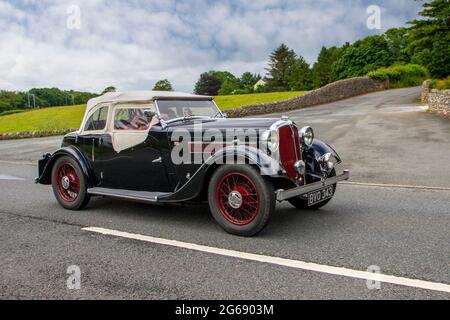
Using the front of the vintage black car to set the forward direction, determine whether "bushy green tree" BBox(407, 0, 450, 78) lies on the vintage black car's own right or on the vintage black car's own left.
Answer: on the vintage black car's own left

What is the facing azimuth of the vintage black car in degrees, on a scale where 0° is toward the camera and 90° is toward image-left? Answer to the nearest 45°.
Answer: approximately 315°
